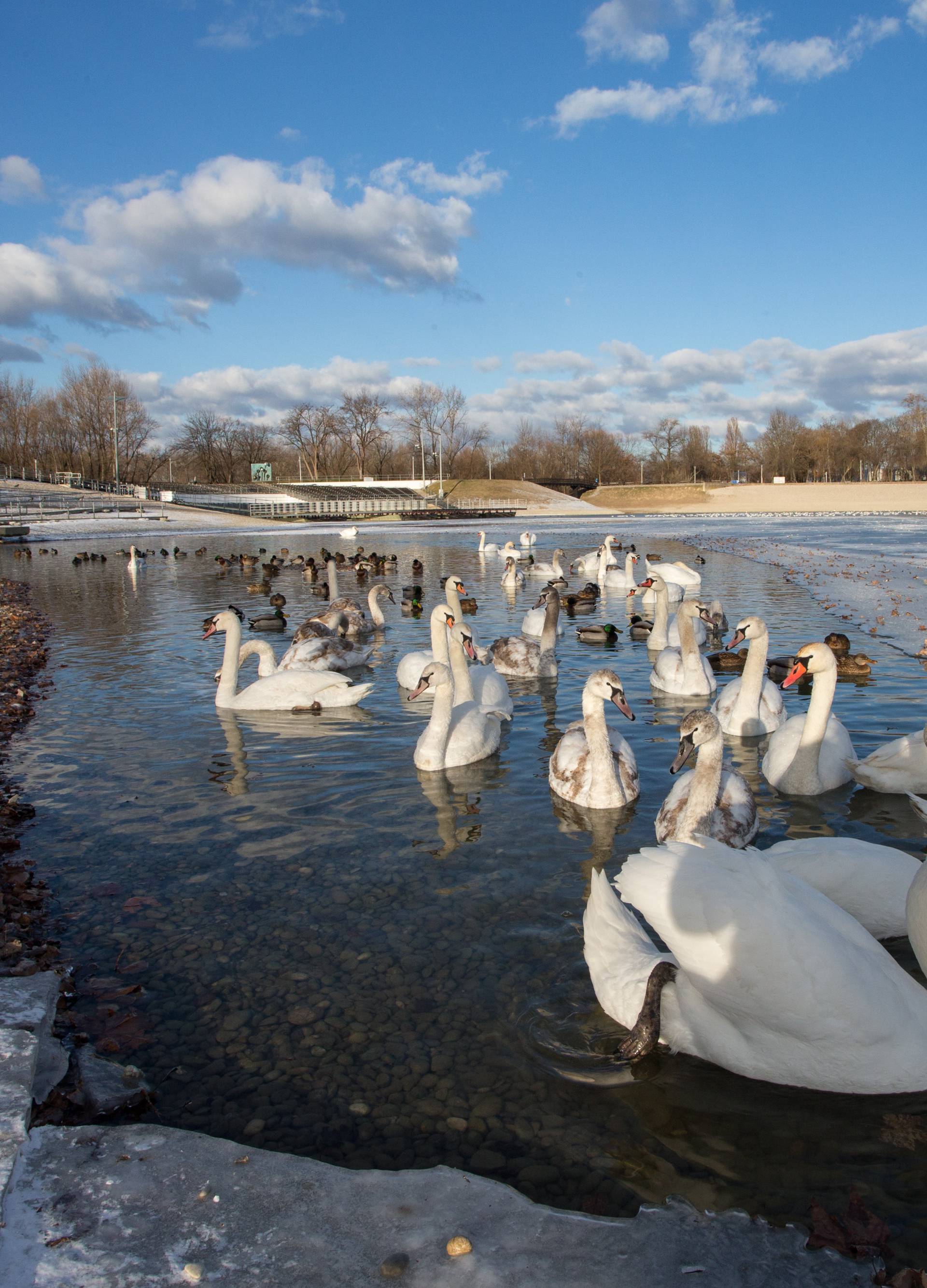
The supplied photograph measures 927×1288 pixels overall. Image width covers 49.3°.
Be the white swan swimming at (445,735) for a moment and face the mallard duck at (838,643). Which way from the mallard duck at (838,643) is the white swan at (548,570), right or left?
left

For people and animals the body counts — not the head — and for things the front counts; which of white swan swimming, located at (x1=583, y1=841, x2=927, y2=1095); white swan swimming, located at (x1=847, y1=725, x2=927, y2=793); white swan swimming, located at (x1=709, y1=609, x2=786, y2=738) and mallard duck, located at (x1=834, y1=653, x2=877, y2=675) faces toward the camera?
white swan swimming, located at (x1=709, y1=609, x2=786, y2=738)

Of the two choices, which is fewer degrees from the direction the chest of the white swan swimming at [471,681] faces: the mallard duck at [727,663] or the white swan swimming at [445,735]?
the white swan swimming

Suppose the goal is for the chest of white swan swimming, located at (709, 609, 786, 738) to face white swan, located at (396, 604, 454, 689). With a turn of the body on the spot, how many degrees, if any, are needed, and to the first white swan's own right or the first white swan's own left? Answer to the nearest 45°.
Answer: approximately 90° to the first white swan's own right

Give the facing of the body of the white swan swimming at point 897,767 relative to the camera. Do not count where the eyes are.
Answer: to the viewer's right

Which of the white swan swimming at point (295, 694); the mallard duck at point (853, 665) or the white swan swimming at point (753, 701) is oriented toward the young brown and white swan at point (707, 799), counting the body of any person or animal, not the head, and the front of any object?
the white swan swimming at point (753, 701)

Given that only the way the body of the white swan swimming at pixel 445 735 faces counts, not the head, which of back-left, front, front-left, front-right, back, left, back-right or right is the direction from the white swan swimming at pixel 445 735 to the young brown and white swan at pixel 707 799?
left

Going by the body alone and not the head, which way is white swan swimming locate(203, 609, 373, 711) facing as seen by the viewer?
to the viewer's left

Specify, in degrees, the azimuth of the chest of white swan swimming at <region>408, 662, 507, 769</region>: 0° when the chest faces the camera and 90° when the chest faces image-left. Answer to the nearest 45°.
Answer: approximately 45°
